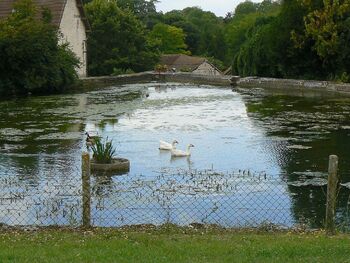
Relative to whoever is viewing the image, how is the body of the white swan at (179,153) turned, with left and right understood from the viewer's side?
facing to the right of the viewer

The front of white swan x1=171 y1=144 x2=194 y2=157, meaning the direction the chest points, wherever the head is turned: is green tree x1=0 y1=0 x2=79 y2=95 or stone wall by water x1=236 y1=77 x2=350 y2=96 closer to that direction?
the stone wall by water

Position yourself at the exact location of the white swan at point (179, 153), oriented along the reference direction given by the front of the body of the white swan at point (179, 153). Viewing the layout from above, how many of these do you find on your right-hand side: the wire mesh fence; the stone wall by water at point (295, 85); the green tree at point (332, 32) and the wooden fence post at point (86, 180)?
2

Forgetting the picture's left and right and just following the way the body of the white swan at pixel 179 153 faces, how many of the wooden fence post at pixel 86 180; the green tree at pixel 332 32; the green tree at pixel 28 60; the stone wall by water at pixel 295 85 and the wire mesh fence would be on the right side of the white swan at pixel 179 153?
2

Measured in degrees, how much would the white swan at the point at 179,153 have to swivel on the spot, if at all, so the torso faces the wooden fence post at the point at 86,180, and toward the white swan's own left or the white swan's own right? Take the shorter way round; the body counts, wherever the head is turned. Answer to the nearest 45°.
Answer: approximately 90° to the white swan's own right

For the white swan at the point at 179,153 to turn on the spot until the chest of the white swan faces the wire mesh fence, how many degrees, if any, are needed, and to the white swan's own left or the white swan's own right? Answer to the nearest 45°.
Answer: approximately 90° to the white swan's own right
